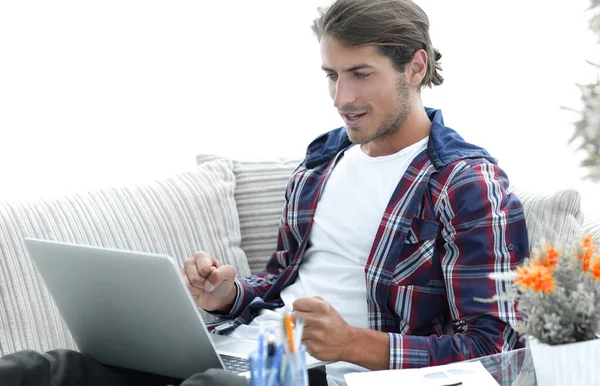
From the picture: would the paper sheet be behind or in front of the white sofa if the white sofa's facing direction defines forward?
in front

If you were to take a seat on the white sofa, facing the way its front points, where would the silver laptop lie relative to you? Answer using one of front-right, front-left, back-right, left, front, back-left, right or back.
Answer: front

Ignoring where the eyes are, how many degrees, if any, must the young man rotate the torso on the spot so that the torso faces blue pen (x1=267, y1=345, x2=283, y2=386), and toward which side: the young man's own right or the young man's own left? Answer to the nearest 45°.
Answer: approximately 45° to the young man's own left

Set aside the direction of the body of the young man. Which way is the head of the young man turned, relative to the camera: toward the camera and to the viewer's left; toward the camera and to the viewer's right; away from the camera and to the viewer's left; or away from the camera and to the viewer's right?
toward the camera and to the viewer's left

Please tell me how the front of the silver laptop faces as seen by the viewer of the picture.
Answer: facing away from the viewer and to the right of the viewer

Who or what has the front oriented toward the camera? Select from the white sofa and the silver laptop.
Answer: the white sofa

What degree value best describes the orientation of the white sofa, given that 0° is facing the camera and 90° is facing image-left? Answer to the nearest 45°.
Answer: approximately 0°

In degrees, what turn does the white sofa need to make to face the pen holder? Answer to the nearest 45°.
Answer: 0° — it already faces it

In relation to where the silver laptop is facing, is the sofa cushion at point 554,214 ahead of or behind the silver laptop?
ahead

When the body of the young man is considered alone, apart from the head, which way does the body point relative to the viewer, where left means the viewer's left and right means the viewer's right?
facing the viewer and to the left of the viewer

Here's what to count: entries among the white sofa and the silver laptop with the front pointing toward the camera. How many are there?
1

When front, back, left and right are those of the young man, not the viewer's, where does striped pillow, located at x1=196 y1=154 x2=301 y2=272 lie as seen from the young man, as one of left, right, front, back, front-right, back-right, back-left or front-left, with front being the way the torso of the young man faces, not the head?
right

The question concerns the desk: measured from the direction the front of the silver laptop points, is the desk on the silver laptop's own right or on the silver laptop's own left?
on the silver laptop's own right

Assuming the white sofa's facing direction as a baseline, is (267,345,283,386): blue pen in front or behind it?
in front

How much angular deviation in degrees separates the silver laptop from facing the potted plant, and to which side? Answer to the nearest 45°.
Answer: approximately 90° to its right
